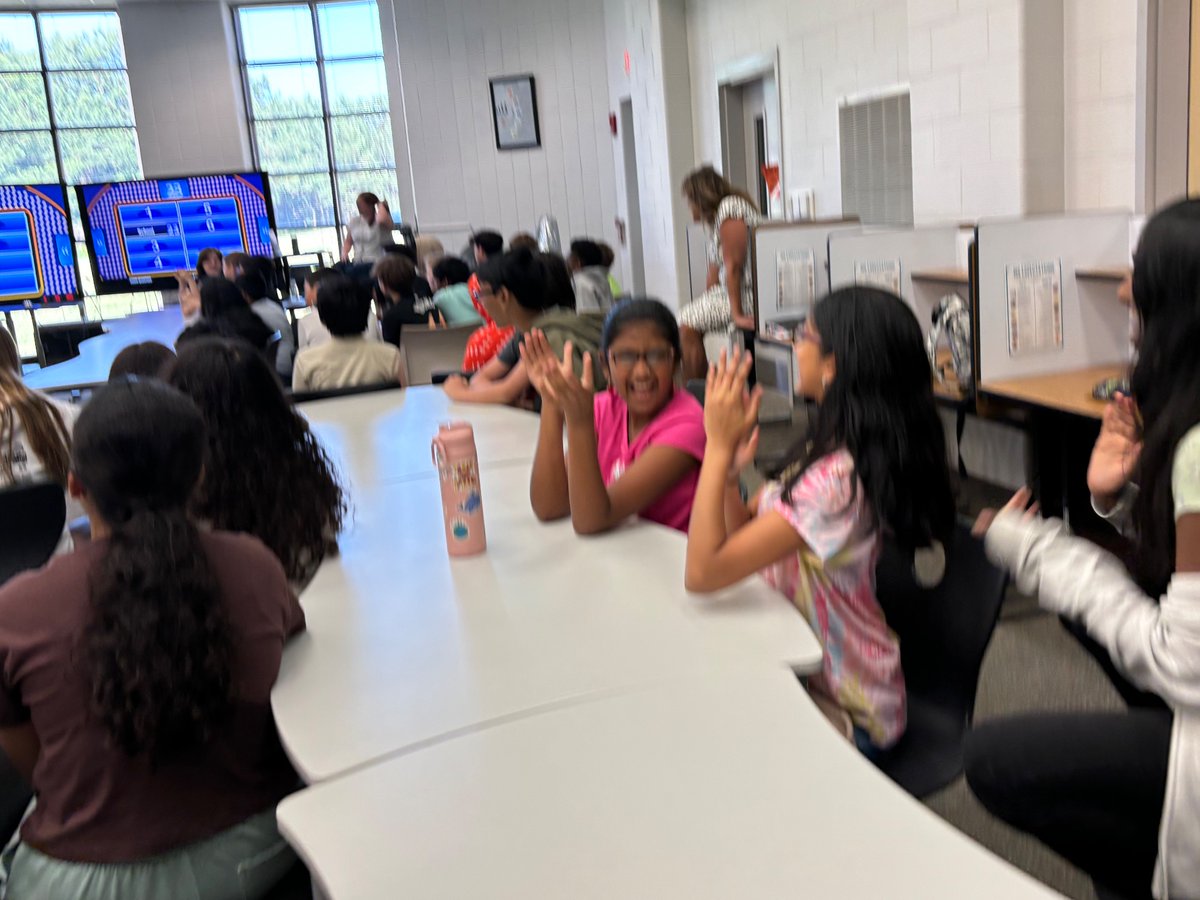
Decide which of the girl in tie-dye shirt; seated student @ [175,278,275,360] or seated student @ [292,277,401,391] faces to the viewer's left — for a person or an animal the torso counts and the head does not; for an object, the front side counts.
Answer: the girl in tie-dye shirt

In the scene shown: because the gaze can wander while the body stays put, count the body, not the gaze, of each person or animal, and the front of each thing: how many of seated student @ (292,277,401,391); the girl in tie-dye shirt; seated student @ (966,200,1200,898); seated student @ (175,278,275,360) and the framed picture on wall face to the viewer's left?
2

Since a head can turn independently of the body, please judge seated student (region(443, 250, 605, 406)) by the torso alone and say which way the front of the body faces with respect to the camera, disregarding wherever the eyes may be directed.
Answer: to the viewer's left

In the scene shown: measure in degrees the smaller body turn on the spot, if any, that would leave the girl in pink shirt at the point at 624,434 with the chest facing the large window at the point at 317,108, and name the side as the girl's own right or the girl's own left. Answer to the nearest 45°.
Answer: approximately 135° to the girl's own right

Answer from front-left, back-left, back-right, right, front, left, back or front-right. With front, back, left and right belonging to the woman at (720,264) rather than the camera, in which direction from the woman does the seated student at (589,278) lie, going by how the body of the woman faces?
front-right

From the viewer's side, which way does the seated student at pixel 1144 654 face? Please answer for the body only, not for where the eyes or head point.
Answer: to the viewer's left

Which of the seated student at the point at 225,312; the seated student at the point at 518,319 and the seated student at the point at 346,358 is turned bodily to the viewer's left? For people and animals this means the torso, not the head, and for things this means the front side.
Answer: the seated student at the point at 518,319

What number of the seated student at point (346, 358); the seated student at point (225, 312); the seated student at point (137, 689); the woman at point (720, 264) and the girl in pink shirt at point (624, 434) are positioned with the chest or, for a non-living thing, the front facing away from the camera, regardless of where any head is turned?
3

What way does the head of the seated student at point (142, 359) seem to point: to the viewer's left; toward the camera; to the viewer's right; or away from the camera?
away from the camera

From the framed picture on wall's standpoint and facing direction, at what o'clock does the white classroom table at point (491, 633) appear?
The white classroom table is roughly at 12 o'clock from the framed picture on wall.

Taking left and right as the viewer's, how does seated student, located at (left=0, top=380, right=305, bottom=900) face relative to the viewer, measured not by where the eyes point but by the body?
facing away from the viewer

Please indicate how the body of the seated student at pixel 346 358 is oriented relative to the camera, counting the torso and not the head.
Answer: away from the camera

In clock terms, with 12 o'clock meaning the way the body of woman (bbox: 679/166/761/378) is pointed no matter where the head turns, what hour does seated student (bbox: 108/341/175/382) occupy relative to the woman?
The seated student is roughly at 10 o'clock from the woman.
